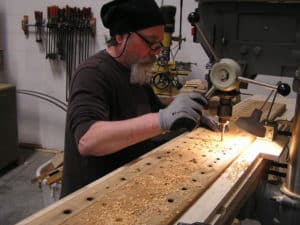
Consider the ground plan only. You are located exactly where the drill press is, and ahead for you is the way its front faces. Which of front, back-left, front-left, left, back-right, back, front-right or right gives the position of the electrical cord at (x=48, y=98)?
front-right

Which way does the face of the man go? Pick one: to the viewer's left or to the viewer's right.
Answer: to the viewer's right

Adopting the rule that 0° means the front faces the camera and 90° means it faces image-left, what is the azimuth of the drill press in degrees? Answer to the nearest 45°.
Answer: approximately 90°
